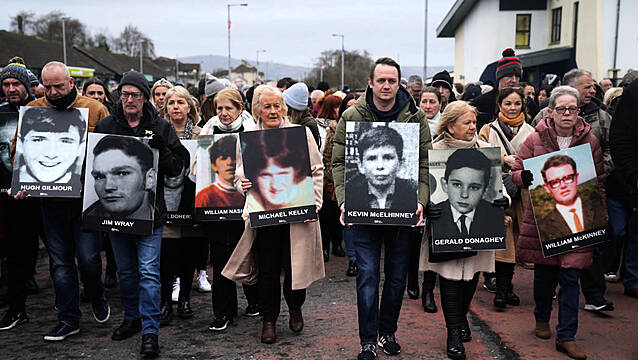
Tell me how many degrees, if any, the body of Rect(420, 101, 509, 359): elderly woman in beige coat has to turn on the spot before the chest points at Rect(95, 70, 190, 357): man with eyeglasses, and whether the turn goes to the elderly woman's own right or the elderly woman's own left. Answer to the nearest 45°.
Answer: approximately 90° to the elderly woman's own right

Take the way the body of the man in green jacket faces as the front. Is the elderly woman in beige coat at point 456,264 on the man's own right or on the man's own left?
on the man's own left

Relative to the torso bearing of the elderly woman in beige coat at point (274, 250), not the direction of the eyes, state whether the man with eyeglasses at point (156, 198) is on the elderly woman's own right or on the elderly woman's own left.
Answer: on the elderly woman's own right

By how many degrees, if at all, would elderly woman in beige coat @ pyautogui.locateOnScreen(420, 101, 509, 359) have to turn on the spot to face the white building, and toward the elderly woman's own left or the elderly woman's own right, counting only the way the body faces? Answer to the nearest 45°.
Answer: approximately 180°

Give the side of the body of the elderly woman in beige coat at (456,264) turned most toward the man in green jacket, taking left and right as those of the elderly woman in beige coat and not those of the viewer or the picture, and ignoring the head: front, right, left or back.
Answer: right

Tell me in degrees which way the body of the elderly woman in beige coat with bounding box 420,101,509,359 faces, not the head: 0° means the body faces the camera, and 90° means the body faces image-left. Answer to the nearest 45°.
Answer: approximately 0°
